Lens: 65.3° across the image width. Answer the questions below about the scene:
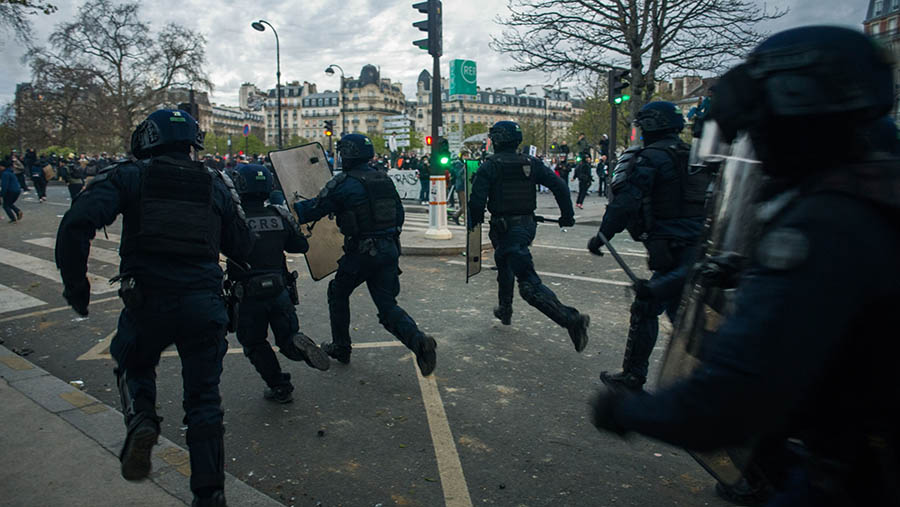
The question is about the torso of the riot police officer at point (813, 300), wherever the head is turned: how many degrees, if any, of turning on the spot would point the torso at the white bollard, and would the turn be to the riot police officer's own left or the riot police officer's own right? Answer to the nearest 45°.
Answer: approximately 45° to the riot police officer's own right

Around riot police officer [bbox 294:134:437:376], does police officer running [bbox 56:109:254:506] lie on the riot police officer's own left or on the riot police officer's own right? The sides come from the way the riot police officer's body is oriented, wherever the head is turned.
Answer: on the riot police officer's own left

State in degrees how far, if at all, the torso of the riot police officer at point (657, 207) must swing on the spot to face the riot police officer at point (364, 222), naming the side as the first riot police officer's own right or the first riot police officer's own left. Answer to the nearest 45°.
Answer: approximately 45° to the first riot police officer's own left

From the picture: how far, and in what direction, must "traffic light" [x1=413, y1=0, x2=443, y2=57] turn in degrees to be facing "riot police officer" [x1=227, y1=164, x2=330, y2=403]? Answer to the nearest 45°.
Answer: approximately 90° to its left

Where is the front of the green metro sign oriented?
toward the camera

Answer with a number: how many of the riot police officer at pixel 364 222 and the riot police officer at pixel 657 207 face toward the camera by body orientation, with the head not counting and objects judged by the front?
0

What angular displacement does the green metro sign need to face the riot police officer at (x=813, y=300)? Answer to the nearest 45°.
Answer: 0° — it already faces them

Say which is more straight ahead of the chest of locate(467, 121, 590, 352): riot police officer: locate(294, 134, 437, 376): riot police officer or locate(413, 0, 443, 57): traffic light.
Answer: the traffic light

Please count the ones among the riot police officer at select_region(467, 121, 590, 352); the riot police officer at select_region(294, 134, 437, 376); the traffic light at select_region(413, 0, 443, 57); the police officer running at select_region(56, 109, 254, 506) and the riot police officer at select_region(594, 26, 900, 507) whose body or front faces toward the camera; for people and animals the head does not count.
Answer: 0

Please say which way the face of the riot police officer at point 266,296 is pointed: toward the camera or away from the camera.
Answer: away from the camera

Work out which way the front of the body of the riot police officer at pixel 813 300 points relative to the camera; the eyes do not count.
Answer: to the viewer's left

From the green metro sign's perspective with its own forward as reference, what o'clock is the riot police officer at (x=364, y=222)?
The riot police officer is roughly at 12 o'clock from the green metro sign.

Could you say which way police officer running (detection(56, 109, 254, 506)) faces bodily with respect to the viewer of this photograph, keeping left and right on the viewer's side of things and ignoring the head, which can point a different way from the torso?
facing away from the viewer
